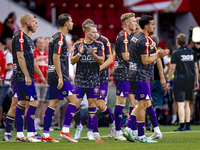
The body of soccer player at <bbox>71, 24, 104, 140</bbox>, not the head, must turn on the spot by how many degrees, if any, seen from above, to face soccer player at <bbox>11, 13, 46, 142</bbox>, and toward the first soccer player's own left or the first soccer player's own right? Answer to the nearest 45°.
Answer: approximately 90° to the first soccer player's own right

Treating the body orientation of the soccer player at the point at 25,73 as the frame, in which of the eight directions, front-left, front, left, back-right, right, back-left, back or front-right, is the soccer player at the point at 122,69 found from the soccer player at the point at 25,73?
front

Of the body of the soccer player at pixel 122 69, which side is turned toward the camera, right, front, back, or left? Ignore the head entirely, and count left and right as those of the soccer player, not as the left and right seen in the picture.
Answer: right

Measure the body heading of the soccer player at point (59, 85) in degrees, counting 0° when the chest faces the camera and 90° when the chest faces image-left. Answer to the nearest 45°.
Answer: approximately 270°

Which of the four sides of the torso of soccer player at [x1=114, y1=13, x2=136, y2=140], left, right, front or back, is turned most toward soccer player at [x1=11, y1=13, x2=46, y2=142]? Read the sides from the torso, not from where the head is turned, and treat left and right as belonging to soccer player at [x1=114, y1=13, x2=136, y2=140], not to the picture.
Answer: back

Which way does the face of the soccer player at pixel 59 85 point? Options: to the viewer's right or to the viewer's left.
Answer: to the viewer's right

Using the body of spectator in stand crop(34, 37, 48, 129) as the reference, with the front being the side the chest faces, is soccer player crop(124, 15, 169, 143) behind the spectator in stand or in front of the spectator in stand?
in front

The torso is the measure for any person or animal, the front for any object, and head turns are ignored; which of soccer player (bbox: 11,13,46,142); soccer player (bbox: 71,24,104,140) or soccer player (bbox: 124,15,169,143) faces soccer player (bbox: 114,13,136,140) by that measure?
soccer player (bbox: 11,13,46,142)

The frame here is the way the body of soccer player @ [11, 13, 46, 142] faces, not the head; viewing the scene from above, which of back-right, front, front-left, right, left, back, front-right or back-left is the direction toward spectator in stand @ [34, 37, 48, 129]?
left

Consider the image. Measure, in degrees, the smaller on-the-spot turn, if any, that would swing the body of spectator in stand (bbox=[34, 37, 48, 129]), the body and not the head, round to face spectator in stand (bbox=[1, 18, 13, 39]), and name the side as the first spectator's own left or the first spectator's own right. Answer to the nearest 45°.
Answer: approximately 180°

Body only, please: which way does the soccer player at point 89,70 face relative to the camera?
toward the camera

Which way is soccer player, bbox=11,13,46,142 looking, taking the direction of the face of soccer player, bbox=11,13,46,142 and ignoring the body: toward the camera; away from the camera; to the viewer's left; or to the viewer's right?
to the viewer's right
